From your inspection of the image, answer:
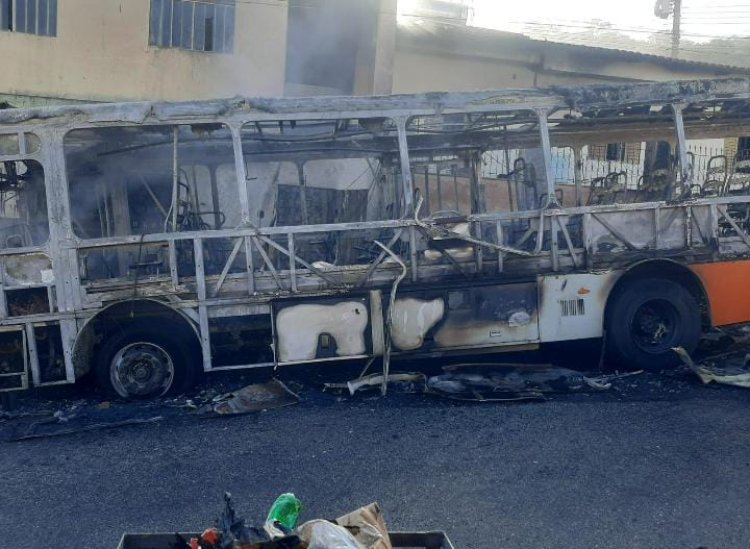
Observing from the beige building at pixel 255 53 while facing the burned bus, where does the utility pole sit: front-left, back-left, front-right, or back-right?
back-left

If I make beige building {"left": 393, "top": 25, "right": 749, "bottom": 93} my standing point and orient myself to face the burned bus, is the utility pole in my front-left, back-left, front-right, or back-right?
back-left

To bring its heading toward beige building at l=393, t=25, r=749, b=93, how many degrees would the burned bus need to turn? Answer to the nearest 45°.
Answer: approximately 90° to its right

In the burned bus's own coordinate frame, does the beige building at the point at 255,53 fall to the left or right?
on its right

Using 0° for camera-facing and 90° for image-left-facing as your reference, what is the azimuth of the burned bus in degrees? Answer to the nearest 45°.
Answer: approximately 90°

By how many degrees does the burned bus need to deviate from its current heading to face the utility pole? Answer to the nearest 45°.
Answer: approximately 135° to its right
